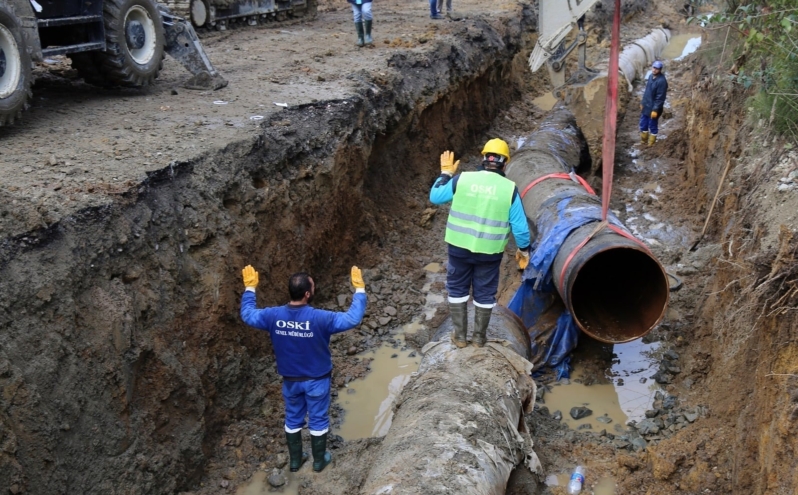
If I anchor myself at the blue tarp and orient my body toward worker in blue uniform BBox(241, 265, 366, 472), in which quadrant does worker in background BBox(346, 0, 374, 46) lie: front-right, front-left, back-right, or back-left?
back-right

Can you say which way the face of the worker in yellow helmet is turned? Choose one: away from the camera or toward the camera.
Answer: away from the camera

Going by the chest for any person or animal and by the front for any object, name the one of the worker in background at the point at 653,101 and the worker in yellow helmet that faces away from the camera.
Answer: the worker in yellow helmet

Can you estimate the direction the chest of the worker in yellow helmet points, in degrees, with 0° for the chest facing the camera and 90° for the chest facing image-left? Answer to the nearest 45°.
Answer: approximately 180°

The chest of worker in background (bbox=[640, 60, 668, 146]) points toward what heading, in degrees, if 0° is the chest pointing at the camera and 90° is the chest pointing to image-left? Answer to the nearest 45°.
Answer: approximately 45°

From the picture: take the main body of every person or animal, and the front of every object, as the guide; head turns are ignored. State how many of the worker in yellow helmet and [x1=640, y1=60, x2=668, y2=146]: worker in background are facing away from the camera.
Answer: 1
